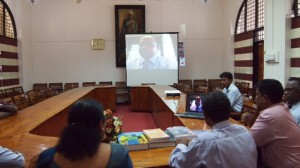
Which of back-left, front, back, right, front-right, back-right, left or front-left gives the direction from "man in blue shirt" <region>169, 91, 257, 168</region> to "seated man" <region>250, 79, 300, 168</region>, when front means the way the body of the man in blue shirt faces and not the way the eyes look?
right

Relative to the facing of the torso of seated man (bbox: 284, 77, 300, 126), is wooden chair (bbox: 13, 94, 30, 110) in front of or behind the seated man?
in front

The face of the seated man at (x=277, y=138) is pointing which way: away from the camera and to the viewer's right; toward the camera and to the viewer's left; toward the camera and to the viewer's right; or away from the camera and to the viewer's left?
away from the camera and to the viewer's left

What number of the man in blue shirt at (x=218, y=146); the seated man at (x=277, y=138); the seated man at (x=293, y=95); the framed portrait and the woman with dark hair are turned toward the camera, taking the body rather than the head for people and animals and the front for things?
1

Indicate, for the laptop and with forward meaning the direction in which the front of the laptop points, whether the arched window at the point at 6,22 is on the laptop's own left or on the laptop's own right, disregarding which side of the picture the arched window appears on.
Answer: on the laptop's own right

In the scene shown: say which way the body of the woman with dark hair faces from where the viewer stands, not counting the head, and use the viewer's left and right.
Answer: facing away from the viewer

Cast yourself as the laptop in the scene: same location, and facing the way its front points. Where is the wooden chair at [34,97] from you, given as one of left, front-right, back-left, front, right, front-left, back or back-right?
right

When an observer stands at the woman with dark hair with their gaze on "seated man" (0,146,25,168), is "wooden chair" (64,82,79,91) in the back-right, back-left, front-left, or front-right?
front-right

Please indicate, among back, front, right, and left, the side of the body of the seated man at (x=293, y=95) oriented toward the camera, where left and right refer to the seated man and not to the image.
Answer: left

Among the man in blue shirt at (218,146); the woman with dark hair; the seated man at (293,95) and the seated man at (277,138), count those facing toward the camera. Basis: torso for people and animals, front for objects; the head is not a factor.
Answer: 0

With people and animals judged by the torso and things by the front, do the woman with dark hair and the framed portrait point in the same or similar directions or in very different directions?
very different directions

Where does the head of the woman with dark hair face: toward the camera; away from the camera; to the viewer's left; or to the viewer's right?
away from the camera

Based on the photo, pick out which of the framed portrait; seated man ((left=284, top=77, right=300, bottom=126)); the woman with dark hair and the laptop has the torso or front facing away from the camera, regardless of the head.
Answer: the woman with dark hair

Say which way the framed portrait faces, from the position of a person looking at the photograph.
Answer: facing the viewer

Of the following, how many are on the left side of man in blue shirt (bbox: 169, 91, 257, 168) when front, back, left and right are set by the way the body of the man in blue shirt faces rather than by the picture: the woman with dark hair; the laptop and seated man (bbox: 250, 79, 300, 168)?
1

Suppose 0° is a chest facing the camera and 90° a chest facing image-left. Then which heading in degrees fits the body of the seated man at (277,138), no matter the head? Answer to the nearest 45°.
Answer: approximately 135°

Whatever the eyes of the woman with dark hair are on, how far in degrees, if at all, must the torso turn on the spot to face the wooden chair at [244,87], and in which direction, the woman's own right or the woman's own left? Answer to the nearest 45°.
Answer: approximately 45° to the woman's own right

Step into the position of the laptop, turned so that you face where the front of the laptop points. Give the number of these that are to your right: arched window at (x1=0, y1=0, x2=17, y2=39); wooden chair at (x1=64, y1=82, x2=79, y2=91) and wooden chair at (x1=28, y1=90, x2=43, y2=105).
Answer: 3

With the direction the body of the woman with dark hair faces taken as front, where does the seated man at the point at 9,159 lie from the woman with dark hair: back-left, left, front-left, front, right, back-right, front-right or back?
front-left

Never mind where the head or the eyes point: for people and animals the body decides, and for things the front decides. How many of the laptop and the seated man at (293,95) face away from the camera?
0
